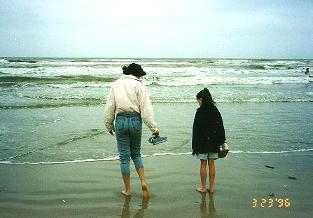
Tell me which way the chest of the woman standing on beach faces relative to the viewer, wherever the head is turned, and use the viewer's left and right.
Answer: facing away from the viewer

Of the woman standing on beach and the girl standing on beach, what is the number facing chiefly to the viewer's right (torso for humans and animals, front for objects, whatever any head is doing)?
0

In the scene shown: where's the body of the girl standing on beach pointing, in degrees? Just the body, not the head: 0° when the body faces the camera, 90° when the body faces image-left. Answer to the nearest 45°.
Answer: approximately 135°

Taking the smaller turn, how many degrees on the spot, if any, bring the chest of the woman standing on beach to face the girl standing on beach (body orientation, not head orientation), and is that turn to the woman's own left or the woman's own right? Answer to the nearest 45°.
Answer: approximately 90° to the woman's own right

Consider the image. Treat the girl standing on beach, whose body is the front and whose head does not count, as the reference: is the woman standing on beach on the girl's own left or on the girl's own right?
on the girl's own left
